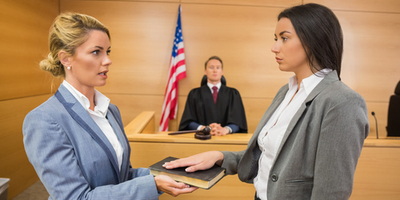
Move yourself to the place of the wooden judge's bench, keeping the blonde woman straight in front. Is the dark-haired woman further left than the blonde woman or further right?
left

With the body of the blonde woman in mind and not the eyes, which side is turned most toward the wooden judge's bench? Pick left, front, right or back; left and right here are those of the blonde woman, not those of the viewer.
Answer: left

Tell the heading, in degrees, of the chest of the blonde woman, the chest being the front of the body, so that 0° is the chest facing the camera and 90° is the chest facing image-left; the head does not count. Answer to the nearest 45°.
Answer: approximately 315°

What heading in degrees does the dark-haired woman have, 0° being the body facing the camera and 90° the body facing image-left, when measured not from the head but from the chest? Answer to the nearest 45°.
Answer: approximately 45°

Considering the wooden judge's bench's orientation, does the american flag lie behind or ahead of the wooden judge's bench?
behind

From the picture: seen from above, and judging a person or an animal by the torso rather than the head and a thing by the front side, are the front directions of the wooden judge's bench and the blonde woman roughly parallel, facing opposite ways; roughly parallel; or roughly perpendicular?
roughly perpendicular

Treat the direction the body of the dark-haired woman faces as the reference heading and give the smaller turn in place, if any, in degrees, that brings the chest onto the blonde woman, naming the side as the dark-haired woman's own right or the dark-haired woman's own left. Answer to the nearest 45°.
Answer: approximately 45° to the dark-haired woman's own right

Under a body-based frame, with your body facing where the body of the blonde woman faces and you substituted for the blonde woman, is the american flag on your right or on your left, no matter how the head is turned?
on your left

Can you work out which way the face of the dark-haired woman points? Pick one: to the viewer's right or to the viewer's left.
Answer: to the viewer's left

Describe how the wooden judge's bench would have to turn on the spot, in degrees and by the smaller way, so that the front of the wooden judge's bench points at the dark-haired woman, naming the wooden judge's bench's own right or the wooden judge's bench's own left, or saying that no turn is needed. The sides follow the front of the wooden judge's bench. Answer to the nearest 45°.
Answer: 0° — it already faces them
